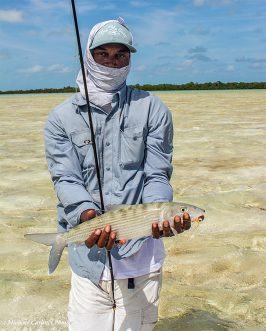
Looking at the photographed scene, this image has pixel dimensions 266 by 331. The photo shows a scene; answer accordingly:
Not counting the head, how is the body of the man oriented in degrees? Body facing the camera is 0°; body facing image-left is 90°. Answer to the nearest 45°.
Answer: approximately 0°
